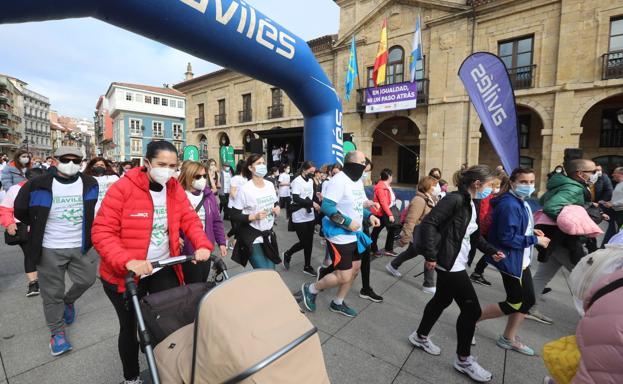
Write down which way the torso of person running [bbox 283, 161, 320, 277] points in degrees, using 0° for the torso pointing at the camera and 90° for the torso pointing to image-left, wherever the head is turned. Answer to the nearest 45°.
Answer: approximately 315°

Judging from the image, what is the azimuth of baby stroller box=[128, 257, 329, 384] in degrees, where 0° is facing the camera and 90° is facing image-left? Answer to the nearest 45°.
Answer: approximately 315°

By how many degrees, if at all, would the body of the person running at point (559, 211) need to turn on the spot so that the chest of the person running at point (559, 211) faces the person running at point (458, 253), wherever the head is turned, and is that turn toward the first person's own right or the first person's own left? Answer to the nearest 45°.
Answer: approximately 90° to the first person's own right

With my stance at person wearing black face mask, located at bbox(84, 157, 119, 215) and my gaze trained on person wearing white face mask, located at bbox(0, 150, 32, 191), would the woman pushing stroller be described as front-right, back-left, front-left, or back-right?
back-left

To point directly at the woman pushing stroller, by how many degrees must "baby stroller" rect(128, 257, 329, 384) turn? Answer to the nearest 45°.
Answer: approximately 180°

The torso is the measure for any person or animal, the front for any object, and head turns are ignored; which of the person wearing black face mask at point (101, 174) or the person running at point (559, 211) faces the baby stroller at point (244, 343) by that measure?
the person wearing black face mask at point (101, 174)

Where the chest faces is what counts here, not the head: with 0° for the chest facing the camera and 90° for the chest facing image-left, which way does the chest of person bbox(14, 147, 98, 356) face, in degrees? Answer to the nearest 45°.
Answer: approximately 0°

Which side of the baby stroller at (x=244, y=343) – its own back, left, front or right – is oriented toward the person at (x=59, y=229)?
back

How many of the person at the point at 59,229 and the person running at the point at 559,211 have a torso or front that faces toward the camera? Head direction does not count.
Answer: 1

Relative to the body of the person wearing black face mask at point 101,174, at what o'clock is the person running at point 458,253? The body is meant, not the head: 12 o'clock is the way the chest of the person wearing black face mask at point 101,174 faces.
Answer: the person running at point 458,253 is roughly at 11 o'clock from the person wearing black face mask at point 101,174.

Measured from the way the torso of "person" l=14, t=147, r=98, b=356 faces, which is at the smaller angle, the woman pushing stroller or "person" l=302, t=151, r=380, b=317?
the woman pushing stroller
